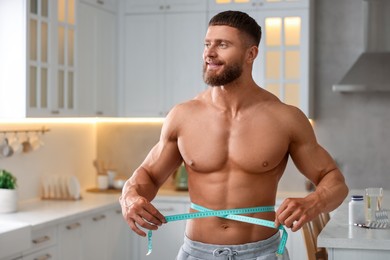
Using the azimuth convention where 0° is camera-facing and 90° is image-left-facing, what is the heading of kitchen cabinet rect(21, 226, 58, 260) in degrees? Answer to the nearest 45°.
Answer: approximately 315°

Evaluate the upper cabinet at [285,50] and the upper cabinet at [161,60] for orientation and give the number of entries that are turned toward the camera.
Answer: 2
